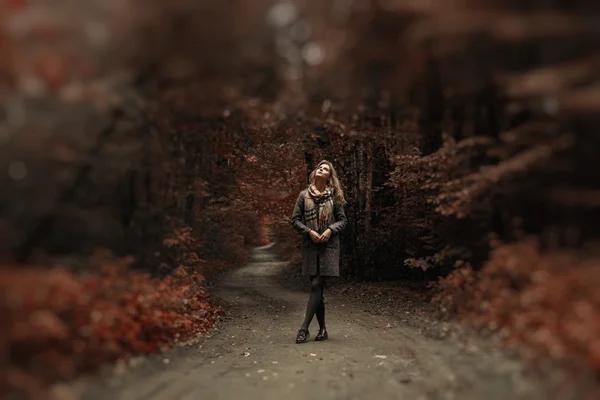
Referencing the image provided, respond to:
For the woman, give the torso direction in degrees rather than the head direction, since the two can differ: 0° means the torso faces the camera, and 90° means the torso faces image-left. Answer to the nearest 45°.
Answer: approximately 0°
